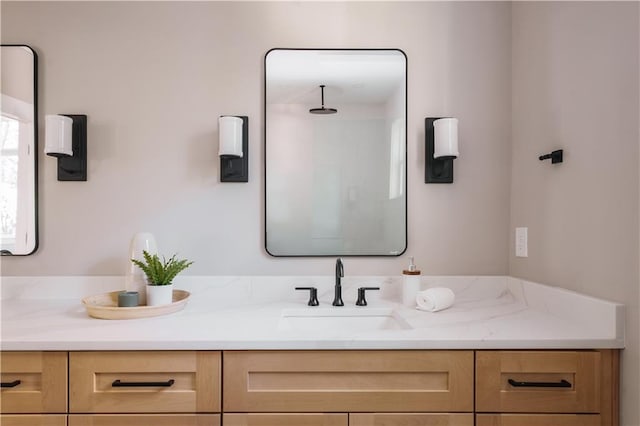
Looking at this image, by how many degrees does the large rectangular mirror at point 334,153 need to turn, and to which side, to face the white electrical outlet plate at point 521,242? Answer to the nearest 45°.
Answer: approximately 90° to its left

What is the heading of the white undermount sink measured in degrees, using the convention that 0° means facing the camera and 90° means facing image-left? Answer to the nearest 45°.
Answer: approximately 0°

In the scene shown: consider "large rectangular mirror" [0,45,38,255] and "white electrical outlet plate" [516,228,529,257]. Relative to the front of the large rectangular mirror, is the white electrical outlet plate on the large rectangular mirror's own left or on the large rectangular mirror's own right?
on the large rectangular mirror's own left

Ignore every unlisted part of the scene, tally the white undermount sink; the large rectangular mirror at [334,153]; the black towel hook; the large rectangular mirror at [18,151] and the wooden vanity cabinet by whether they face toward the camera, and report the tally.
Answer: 4

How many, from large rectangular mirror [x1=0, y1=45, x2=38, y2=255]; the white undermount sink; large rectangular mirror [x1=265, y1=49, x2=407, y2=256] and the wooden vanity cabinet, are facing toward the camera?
4

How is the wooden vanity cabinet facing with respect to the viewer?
toward the camera

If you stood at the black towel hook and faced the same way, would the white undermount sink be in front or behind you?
in front

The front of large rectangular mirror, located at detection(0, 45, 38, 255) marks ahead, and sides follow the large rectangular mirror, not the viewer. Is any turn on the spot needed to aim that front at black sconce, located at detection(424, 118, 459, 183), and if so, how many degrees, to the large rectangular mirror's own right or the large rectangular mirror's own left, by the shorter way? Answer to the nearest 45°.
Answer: approximately 45° to the large rectangular mirror's own left

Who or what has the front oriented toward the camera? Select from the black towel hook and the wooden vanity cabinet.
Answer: the wooden vanity cabinet

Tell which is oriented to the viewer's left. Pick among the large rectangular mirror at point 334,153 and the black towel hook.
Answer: the black towel hook

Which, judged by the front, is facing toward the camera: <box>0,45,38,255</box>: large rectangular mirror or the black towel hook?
the large rectangular mirror

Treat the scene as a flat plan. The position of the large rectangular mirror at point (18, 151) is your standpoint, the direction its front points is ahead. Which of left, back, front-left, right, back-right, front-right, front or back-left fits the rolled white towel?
front-left

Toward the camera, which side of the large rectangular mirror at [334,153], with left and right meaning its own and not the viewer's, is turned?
front

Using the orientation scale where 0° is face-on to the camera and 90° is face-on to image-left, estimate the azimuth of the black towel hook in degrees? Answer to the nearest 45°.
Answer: approximately 90°

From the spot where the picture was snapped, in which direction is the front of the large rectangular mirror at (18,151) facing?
facing the viewer
